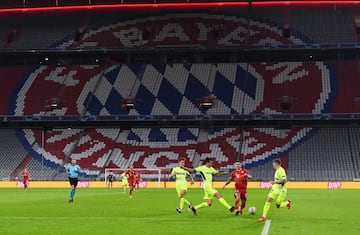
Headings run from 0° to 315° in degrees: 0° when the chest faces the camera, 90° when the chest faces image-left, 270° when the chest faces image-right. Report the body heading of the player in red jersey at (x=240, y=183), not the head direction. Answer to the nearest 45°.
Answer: approximately 0°
